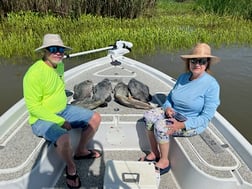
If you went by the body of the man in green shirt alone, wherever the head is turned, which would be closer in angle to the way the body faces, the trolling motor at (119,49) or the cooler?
the cooler

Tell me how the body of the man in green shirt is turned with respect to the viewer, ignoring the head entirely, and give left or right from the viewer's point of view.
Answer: facing the viewer and to the right of the viewer

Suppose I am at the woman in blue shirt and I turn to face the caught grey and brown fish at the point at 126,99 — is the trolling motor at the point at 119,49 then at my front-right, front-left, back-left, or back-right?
front-right

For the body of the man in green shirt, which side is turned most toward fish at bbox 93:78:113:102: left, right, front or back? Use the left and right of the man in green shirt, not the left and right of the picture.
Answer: left

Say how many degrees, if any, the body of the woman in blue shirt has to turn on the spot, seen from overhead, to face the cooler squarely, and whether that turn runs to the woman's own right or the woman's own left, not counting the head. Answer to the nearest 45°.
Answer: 0° — they already face it

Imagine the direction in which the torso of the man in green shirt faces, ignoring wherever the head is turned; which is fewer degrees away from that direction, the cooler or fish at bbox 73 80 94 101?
the cooler

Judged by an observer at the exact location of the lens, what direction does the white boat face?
facing away from the viewer

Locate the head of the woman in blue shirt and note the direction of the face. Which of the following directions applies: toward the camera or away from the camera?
toward the camera

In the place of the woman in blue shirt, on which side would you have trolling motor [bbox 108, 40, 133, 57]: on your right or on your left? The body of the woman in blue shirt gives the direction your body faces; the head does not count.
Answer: on your right

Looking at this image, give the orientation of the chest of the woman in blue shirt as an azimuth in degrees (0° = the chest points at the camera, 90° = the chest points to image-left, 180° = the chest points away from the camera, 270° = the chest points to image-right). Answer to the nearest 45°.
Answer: approximately 45°

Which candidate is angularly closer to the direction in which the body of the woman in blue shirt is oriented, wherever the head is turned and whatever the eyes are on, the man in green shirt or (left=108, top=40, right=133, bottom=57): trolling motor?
the man in green shirt

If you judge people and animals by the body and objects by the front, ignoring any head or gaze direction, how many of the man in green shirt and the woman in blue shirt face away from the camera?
0
